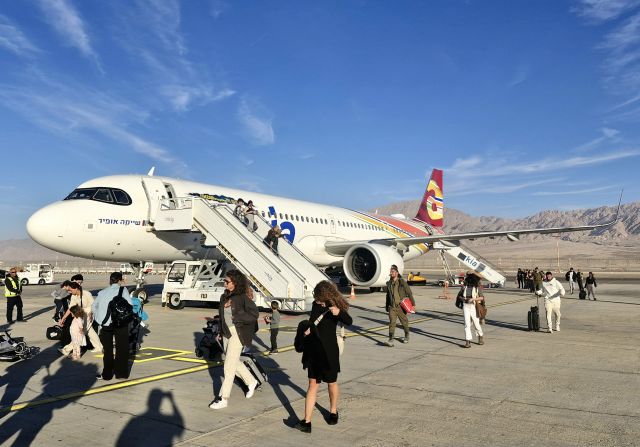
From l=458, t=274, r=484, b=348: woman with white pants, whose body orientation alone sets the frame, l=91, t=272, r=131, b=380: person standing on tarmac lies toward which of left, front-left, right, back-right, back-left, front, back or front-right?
front-right

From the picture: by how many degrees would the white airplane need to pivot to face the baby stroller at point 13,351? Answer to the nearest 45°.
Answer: approximately 45° to its left

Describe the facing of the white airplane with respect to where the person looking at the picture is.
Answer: facing the viewer and to the left of the viewer

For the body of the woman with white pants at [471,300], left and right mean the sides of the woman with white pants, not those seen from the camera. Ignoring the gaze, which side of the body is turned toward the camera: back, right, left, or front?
front

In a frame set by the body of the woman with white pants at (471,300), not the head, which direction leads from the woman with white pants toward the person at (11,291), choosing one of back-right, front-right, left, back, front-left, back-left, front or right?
right

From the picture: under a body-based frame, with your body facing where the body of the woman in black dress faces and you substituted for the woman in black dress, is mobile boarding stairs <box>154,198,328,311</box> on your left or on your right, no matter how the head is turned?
on your right

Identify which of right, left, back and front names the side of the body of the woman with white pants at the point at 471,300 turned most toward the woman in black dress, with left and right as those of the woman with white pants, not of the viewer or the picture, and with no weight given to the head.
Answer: front

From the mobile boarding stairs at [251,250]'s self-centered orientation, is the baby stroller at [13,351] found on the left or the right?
on its left

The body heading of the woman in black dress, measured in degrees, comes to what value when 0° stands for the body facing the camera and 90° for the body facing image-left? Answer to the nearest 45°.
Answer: approximately 45°

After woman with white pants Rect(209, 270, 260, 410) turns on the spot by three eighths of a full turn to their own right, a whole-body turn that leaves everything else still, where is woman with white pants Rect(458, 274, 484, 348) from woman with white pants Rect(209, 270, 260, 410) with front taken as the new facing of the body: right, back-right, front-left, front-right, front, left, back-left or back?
front-right

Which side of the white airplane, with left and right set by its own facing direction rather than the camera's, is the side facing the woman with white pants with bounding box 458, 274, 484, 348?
left

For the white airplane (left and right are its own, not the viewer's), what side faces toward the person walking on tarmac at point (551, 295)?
left
